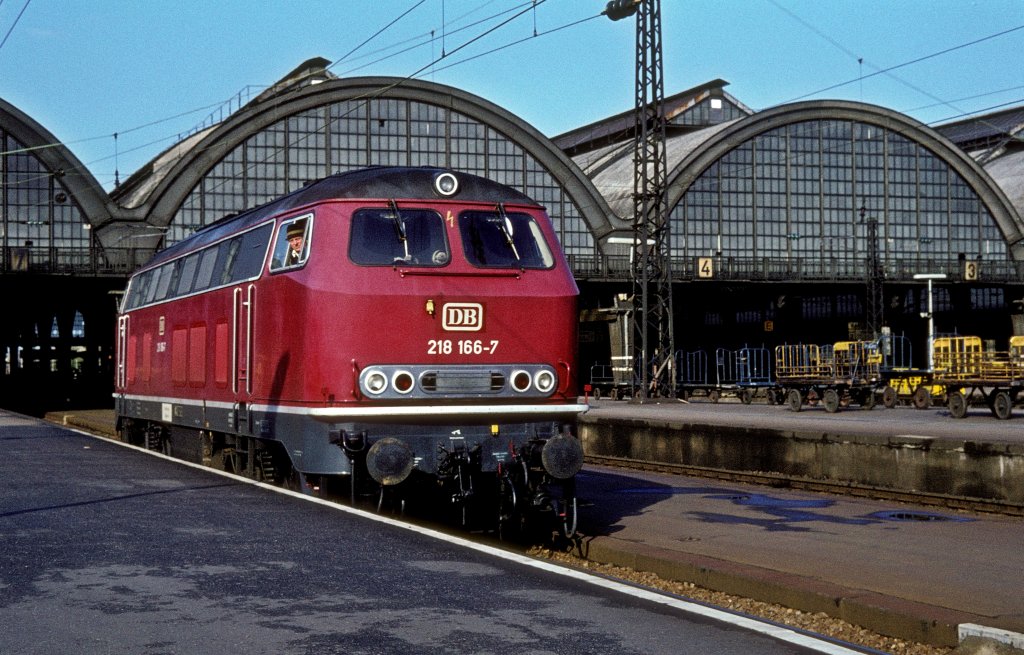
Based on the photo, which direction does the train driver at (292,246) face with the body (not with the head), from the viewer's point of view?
toward the camera

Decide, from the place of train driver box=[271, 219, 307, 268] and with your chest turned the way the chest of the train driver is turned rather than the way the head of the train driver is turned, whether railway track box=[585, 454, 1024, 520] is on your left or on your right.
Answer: on your left
